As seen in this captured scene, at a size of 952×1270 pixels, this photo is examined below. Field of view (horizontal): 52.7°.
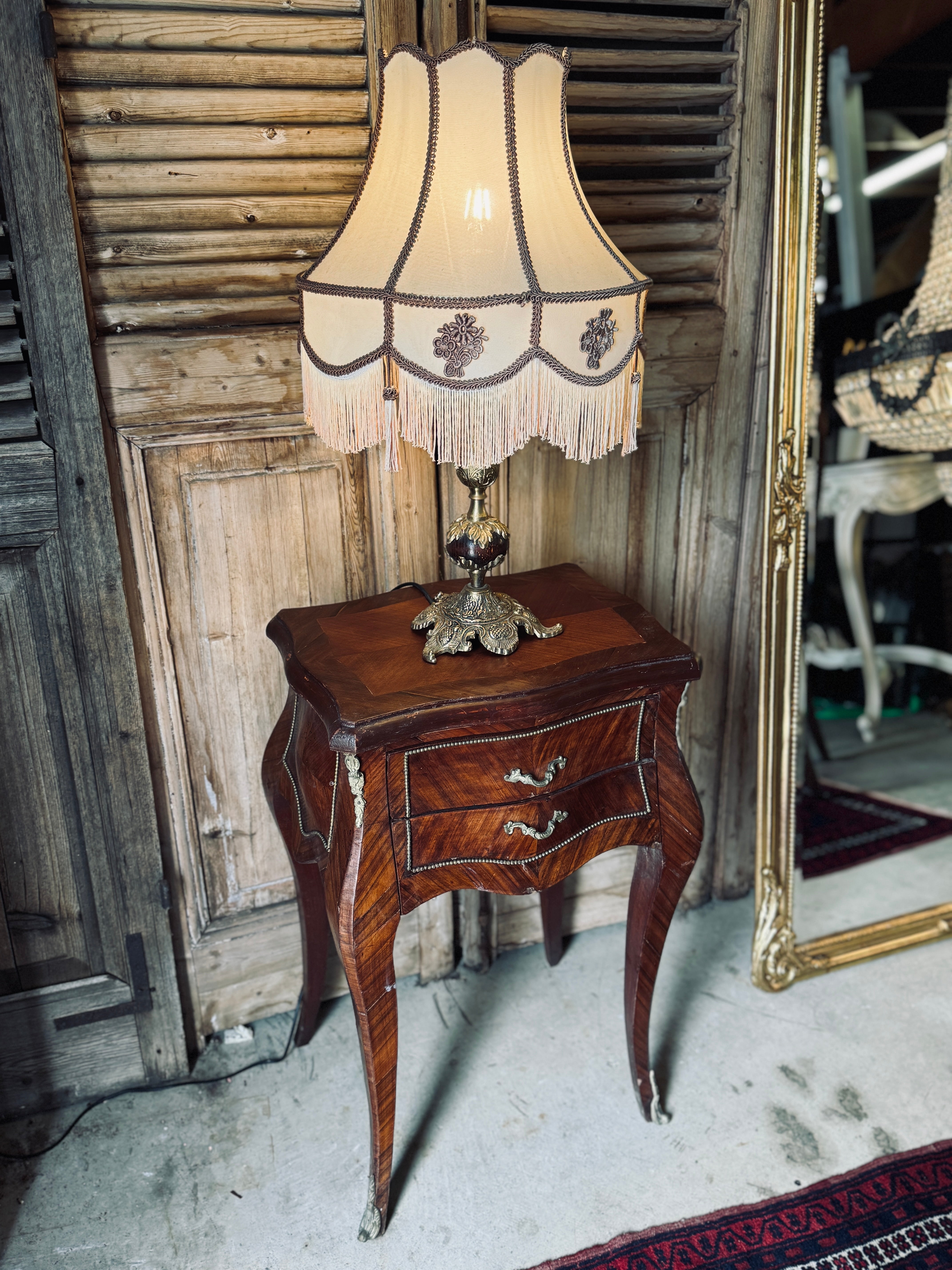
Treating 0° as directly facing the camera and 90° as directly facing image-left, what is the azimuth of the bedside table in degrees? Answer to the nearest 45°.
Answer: approximately 315°

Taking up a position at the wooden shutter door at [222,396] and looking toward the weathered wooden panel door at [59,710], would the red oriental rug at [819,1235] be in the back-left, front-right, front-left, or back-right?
back-left

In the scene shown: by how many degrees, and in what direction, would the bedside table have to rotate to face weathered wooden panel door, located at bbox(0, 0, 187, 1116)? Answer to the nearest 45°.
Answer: approximately 135° to its right

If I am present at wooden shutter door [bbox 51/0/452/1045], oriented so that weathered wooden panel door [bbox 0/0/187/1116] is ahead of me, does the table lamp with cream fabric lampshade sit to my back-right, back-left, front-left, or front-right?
back-left

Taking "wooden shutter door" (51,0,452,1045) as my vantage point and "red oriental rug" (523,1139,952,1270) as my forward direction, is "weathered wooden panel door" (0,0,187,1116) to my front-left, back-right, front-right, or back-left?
back-right

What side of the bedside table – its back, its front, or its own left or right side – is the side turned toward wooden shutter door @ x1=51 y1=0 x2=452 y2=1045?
back
